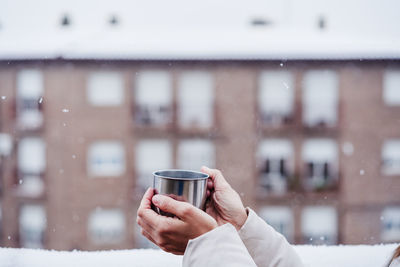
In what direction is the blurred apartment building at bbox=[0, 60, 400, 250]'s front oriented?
toward the camera
